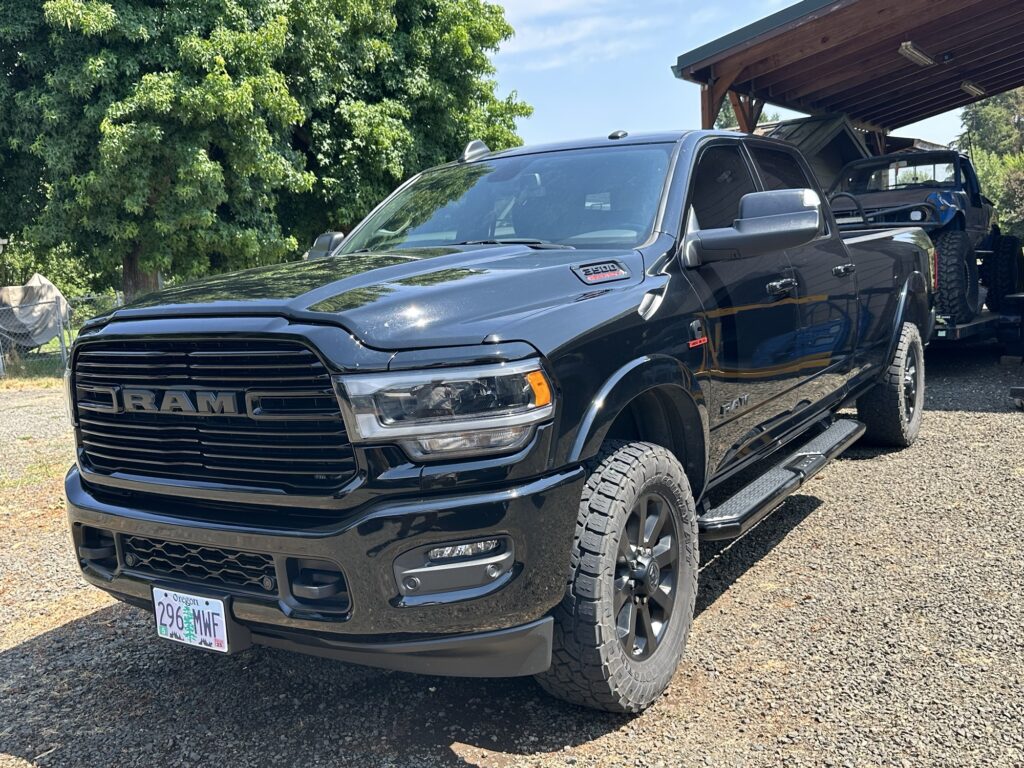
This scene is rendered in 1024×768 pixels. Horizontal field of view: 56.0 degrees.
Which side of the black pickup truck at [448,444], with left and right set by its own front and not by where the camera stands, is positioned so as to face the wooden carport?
back

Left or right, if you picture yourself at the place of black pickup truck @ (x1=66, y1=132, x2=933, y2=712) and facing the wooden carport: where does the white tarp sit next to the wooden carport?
left

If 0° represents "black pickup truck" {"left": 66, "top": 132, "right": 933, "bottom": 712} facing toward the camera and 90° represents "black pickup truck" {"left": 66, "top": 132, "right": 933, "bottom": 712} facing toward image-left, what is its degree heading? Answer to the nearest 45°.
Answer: approximately 45°

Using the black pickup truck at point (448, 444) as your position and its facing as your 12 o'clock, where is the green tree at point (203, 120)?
The green tree is roughly at 4 o'clock from the black pickup truck.

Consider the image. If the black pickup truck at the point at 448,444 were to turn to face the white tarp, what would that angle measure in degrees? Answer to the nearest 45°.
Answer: approximately 90° to its right

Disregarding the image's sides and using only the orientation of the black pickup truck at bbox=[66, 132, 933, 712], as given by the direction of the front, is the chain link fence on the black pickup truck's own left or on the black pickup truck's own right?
on the black pickup truck's own right
